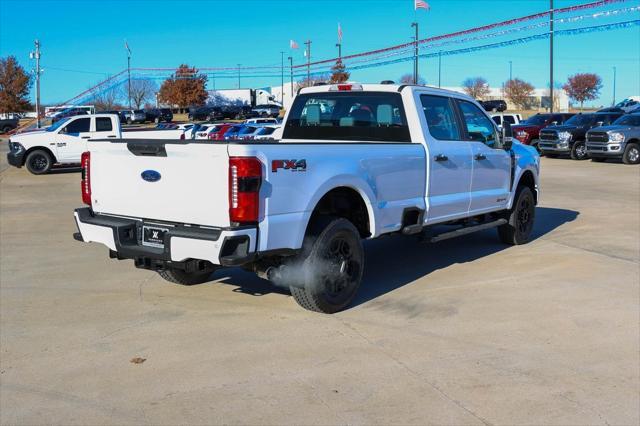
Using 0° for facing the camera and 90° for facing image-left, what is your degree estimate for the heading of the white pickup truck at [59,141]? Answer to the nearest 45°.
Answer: approximately 90°

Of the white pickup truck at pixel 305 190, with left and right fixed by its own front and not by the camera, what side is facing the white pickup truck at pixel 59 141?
left

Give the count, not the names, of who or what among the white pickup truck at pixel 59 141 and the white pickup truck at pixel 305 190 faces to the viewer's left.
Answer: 1

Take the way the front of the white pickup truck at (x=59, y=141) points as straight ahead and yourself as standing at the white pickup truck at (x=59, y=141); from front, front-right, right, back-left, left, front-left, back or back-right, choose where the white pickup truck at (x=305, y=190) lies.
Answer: left

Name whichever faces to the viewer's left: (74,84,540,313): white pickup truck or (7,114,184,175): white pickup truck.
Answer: (7,114,184,175): white pickup truck

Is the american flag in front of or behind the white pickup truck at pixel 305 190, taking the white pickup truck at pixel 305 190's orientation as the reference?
in front

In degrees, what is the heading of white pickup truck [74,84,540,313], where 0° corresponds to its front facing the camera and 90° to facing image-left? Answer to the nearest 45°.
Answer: approximately 225°
